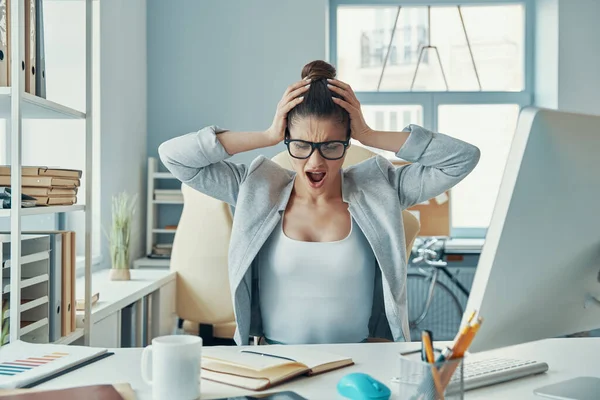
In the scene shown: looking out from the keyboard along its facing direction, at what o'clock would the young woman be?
The young woman is roughly at 12 o'clock from the keyboard.

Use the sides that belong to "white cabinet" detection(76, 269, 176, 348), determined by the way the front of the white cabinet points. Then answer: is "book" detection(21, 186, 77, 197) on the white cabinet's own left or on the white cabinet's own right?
on the white cabinet's own right

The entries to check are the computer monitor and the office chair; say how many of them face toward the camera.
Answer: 1

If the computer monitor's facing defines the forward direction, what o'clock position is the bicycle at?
The bicycle is roughly at 1 o'clock from the computer monitor.

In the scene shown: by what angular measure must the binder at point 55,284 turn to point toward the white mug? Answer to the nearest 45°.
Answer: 0° — it already faces it

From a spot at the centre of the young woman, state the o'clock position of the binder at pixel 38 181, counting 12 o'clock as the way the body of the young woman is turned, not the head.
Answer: The binder is roughly at 3 o'clock from the young woman.

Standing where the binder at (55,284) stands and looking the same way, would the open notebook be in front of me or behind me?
in front

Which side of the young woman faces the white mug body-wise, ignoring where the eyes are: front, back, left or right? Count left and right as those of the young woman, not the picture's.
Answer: front

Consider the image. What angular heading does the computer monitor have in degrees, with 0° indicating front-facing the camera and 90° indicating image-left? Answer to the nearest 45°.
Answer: approximately 135°
